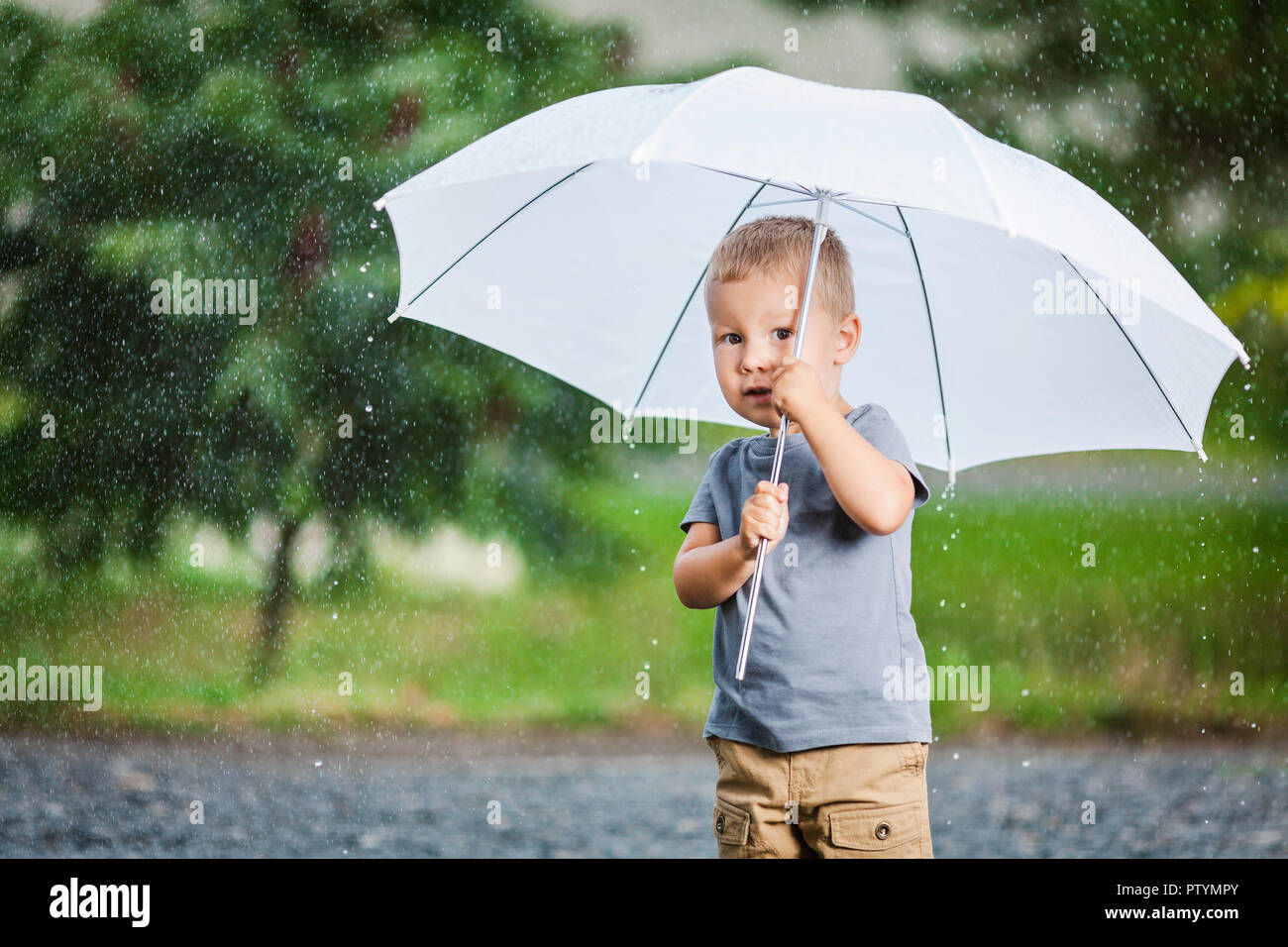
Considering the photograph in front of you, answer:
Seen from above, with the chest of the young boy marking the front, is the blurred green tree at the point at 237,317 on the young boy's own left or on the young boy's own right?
on the young boy's own right

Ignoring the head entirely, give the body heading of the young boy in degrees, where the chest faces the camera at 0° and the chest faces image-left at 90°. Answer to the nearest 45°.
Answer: approximately 45°
